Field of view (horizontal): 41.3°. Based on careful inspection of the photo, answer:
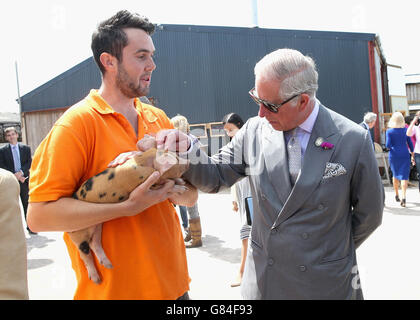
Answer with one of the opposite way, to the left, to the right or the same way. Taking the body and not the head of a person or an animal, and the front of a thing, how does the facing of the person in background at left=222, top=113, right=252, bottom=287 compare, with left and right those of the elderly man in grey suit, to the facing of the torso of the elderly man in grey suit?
the same way

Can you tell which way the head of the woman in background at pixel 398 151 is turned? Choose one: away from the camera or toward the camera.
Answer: away from the camera

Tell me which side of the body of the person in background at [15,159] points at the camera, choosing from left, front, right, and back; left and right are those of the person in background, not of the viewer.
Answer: front

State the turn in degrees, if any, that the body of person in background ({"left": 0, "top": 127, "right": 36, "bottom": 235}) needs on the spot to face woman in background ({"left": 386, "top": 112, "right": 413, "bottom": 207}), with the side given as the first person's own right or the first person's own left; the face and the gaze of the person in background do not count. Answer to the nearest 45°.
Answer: approximately 90° to the first person's own left

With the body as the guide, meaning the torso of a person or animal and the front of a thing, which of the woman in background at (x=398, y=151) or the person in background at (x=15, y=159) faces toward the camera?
the person in background

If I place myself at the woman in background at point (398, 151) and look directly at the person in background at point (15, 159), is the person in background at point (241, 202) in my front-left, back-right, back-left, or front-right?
front-left

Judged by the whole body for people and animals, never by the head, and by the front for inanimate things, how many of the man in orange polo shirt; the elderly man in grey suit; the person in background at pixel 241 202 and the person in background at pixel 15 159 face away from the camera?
0

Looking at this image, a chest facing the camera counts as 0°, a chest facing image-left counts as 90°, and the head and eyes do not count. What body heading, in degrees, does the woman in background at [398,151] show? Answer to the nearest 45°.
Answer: approximately 180°

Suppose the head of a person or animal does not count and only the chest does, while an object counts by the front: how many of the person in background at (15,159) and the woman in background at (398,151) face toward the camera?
1

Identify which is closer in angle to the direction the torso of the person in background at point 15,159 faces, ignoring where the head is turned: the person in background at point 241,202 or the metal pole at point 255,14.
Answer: the person in background

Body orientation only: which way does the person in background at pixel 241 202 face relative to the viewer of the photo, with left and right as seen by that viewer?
facing the viewer and to the left of the viewer

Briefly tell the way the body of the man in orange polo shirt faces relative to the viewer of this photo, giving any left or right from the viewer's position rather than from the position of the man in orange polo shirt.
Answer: facing the viewer and to the right of the viewer

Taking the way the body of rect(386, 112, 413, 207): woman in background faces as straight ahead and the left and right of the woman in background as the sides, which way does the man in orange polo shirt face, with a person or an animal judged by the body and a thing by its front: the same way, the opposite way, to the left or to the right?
to the right

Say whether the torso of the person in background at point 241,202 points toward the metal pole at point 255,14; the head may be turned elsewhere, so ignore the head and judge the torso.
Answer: no

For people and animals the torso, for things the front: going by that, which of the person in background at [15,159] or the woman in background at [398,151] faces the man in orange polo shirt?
the person in background

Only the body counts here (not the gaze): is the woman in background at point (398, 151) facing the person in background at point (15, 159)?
no

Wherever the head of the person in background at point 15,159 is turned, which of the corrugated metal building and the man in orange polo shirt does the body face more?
the man in orange polo shirt

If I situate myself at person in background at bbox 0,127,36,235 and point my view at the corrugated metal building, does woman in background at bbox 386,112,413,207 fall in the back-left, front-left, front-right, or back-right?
front-right

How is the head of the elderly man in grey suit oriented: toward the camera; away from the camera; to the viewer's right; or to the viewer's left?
to the viewer's left

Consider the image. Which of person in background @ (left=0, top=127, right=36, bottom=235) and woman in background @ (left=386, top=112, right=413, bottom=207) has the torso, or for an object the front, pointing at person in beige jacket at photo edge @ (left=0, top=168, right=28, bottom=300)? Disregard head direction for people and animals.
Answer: person in background @ (left=0, top=127, right=36, bottom=235)
